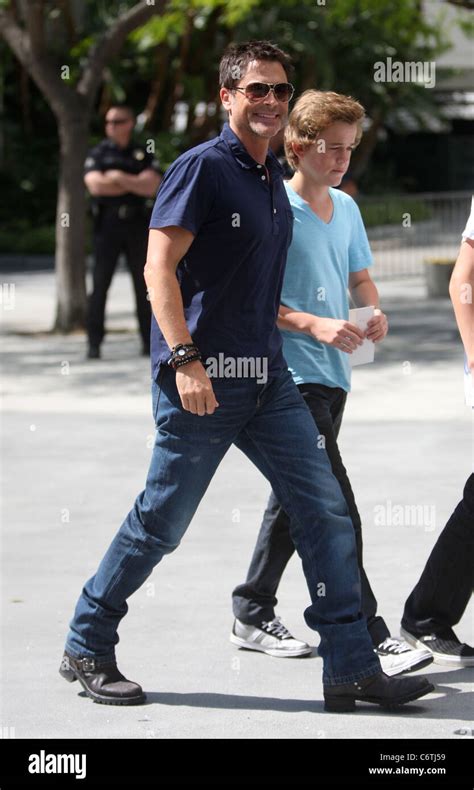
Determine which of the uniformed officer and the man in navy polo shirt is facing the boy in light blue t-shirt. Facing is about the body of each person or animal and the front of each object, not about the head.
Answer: the uniformed officer

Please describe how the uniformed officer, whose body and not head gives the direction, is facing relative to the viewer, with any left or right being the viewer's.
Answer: facing the viewer

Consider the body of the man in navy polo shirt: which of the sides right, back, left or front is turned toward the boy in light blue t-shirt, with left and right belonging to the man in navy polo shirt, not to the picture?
left

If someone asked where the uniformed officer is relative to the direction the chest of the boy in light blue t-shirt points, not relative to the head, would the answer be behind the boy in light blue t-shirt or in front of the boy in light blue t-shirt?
behind

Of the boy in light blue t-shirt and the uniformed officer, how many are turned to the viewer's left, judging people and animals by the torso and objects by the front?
0

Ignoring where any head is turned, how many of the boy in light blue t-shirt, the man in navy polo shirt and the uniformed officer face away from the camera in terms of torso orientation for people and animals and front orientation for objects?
0

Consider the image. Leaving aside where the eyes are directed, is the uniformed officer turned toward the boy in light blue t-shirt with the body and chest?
yes

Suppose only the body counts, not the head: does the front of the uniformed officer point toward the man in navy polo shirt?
yes

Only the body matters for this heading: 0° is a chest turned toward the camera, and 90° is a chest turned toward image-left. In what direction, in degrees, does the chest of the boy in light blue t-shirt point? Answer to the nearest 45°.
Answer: approximately 315°

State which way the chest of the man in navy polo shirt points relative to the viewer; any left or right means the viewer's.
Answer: facing the viewer and to the right of the viewer
